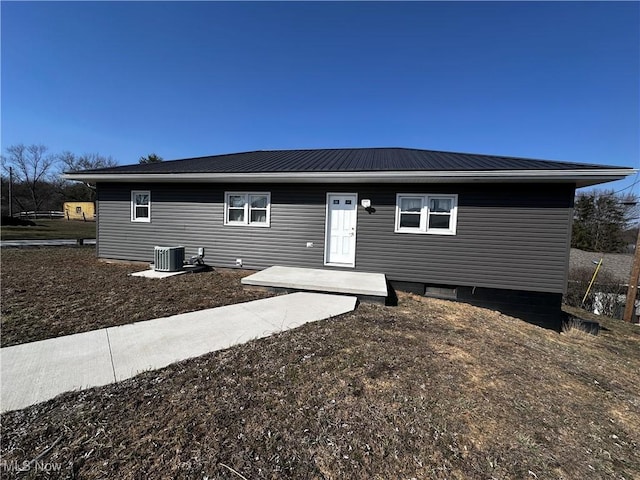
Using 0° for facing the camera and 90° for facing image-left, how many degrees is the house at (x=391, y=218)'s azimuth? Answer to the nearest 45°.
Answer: approximately 0°

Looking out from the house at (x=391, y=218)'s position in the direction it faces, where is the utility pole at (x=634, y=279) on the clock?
The utility pole is roughly at 8 o'clock from the house.

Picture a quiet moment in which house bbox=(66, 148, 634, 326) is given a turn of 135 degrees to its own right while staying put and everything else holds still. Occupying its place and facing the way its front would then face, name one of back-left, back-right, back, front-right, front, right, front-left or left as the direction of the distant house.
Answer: front
